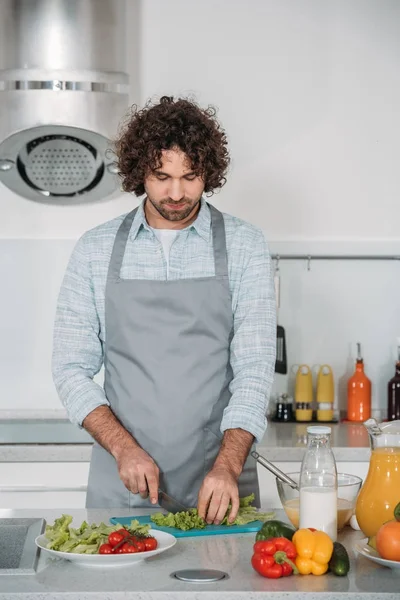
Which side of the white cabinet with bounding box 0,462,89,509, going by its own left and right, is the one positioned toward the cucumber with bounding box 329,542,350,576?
front

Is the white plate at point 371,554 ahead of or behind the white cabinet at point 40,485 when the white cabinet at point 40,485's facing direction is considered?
ahead

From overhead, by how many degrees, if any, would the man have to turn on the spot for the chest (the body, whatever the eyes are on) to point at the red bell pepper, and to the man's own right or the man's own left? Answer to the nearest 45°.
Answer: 0° — they already face it

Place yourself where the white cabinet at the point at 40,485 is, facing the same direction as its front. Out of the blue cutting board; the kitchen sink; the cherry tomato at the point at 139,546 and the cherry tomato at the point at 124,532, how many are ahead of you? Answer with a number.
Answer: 4

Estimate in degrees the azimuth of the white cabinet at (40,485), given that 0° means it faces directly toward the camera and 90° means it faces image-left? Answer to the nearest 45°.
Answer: approximately 0°

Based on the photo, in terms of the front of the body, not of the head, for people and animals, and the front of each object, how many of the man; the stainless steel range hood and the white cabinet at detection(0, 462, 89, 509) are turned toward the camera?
3

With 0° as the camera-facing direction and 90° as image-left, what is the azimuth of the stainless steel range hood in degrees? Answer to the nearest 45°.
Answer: approximately 0°

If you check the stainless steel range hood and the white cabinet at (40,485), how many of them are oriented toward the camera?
2

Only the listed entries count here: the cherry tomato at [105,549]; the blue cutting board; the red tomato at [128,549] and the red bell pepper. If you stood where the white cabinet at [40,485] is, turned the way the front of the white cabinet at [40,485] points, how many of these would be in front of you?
4

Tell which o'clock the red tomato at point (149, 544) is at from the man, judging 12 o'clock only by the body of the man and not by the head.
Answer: The red tomato is roughly at 12 o'clock from the man.

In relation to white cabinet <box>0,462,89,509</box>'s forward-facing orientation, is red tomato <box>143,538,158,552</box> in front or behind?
in front

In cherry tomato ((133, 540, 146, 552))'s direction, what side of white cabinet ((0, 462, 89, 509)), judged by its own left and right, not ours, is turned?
front
